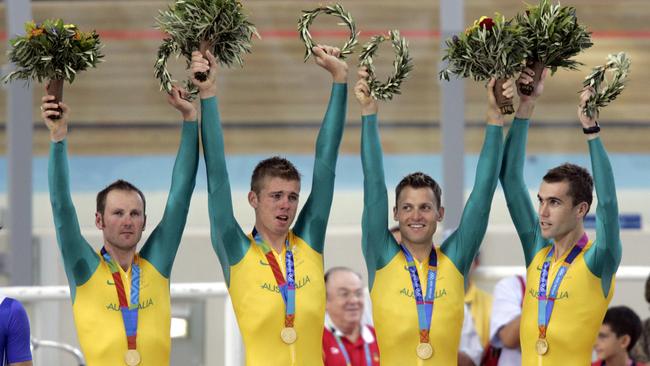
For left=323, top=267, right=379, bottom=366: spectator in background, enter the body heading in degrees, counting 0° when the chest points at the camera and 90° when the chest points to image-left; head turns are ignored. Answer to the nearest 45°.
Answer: approximately 315°

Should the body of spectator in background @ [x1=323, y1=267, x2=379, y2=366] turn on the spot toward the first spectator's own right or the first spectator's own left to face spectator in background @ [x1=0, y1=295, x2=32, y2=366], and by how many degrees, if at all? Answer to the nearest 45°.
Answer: approximately 90° to the first spectator's own right

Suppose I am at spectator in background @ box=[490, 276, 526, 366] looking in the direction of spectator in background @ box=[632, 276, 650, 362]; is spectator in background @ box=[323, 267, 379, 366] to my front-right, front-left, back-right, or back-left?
back-right
